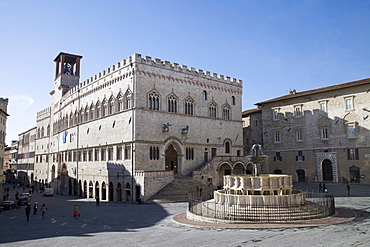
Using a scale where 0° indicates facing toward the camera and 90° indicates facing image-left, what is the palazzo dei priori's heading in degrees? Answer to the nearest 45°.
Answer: approximately 315°

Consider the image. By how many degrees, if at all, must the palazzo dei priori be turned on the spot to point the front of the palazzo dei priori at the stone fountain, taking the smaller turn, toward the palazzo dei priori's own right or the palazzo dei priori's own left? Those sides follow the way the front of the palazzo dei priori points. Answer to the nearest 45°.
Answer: approximately 45° to the palazzo dei priori's own right
